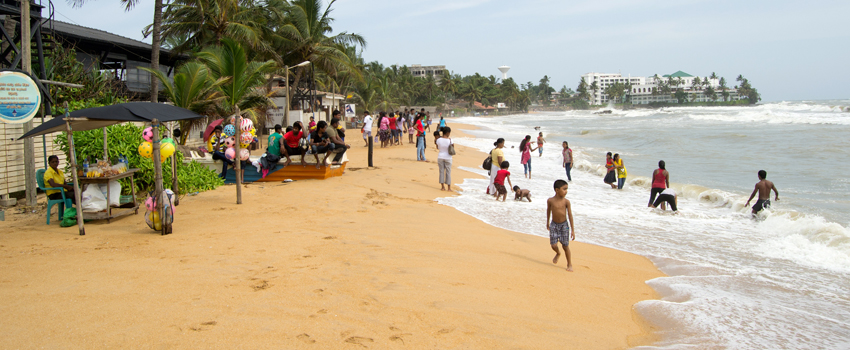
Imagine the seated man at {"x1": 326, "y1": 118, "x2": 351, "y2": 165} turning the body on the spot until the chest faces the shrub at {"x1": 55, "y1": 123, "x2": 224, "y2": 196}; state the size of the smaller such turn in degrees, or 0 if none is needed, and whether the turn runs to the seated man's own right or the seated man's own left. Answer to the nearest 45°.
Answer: approximately 135° to the seated man's own right

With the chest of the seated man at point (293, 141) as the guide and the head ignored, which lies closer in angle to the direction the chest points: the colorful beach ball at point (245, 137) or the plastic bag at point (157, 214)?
the plastic bag

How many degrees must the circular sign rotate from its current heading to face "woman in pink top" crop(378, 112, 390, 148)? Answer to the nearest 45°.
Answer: approximately 135° to its left

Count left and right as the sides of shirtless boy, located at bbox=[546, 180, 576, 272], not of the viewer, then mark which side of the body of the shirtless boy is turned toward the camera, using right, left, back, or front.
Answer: front

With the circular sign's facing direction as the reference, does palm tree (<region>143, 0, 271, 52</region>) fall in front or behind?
behind

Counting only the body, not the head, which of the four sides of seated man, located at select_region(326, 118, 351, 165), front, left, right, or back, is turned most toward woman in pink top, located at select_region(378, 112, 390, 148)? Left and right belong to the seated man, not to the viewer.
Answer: left

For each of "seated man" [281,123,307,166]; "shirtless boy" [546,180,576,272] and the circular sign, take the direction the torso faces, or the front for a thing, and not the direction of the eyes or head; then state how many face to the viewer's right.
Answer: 0

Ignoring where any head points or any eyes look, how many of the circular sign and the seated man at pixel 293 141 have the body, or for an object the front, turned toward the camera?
2

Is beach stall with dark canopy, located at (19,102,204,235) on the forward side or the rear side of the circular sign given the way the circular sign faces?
on the forward side
